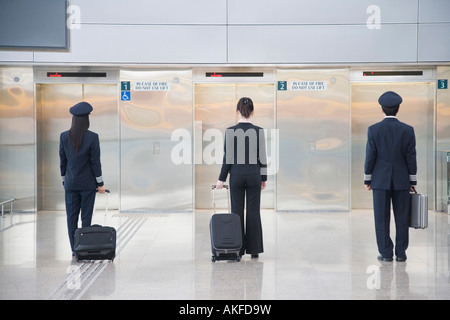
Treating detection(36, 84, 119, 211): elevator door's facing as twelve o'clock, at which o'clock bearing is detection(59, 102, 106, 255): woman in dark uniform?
The woman in dark uniform is roughly at 12 o'clock from the elevator door.

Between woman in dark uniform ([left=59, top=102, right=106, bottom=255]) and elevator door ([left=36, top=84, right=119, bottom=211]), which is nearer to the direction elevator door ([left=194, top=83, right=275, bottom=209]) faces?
the woman in dark uniform

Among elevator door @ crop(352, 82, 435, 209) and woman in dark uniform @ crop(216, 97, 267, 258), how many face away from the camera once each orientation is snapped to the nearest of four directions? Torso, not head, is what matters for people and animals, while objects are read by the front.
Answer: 1

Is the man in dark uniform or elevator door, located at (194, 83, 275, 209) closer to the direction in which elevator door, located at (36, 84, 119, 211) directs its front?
the man in dark uniform

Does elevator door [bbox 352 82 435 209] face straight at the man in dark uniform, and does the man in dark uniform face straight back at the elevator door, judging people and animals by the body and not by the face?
yes

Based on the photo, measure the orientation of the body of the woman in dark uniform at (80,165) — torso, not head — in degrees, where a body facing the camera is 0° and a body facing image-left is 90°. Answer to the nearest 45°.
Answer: approximately 180°

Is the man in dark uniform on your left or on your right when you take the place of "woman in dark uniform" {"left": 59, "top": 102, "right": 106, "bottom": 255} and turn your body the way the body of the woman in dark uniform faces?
on your right

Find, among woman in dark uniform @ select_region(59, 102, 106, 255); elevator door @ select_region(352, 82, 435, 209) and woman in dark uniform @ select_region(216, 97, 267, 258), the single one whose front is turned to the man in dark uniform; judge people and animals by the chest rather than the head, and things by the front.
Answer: the elevator door

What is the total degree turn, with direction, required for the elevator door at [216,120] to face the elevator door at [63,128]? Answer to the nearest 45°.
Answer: approximately 90° to its right

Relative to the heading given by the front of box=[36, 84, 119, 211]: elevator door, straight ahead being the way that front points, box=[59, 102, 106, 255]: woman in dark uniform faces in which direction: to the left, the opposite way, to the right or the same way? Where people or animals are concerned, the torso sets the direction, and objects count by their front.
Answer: the opposite way

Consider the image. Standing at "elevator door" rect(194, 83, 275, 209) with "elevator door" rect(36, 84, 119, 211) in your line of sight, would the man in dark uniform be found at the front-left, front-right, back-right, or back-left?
back-left

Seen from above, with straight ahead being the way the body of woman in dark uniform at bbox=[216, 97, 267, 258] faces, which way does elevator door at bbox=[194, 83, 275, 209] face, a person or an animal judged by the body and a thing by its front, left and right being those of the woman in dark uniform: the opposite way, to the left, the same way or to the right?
the opposite way

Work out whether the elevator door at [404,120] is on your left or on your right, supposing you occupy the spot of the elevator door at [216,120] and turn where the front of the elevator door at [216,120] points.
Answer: on your left

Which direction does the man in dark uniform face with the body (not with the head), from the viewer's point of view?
away from the camera

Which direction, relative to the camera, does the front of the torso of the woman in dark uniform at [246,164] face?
away from the camera
